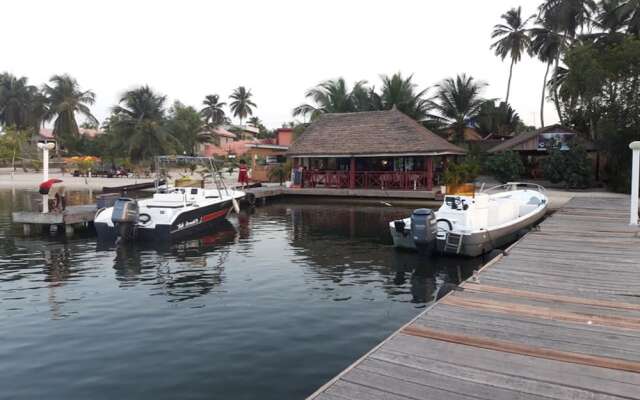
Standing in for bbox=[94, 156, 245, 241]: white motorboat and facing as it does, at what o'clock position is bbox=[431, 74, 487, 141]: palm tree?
The palm tree is roughly at 12 o'clock from the white motorboat.

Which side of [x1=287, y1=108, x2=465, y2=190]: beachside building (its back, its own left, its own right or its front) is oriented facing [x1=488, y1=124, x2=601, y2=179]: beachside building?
left

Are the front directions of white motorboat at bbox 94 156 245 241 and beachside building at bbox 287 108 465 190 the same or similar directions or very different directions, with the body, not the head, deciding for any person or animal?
very different directions

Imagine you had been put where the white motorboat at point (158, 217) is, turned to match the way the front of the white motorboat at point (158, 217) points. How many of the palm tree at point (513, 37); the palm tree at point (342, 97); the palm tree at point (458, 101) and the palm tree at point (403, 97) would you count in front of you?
4

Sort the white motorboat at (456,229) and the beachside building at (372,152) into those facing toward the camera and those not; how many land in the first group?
1

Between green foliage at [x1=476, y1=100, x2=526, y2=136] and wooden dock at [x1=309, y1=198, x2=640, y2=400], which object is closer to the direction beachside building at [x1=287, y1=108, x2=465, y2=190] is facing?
the wooden dock

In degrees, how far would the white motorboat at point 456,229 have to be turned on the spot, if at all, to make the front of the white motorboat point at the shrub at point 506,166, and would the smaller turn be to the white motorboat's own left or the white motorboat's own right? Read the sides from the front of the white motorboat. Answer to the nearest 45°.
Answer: approximately 45° to the white motorboat's own left

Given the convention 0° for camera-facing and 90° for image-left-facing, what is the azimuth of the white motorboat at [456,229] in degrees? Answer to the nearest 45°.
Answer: approximately 225°

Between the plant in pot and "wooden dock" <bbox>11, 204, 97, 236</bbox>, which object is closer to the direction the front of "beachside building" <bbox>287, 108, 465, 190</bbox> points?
the wooden dock

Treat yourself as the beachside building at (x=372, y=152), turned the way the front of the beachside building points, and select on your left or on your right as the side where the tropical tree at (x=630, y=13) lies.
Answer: on your left

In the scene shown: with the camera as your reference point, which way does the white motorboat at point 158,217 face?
facing away from the viewer and to the right of the viewer
